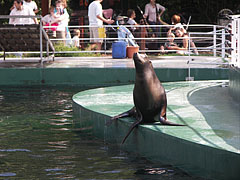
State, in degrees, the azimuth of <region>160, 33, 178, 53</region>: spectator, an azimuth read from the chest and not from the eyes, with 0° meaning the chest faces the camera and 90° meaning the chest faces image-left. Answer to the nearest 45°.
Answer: approximately 45°

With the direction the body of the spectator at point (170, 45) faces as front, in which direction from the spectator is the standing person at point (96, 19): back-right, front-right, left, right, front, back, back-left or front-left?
front-right

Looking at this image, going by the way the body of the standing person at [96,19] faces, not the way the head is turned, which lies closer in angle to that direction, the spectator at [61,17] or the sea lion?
the sea lion

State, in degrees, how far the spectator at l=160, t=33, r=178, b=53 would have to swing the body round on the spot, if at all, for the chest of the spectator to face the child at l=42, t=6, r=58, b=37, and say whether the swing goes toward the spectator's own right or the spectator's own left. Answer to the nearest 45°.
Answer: approximately 45° to the spectator's own right

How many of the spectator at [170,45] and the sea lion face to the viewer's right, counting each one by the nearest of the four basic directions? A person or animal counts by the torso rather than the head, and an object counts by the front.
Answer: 0

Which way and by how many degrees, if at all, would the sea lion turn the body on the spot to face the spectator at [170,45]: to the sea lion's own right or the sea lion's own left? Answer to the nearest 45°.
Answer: approximately 135° to the sea lion's own right

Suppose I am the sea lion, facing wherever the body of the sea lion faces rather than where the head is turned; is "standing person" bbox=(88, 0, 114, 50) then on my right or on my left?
on my right
